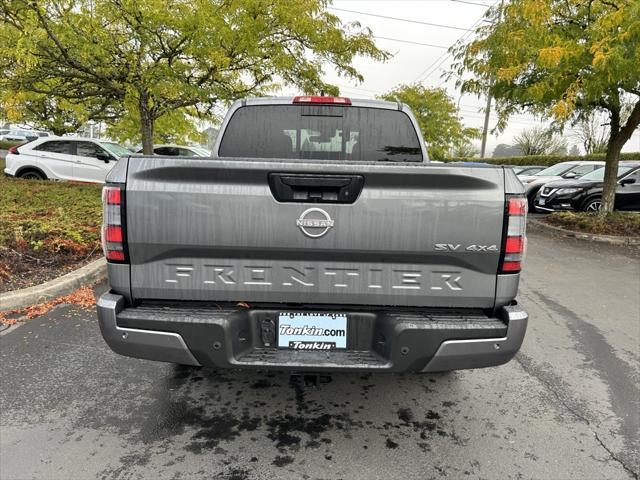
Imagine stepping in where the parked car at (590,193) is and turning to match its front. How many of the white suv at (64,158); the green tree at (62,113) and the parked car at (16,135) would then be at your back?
0

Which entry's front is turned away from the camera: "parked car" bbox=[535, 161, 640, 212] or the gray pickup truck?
the gray pickup truck

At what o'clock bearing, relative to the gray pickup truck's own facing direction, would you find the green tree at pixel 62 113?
The green tree is roughly at 11 o'clock from the gray pickup truck.

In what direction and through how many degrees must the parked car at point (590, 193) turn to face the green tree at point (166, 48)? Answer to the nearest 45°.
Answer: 0° — it already faces it

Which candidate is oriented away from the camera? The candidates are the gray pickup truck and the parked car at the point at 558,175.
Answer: the gray pickup truck

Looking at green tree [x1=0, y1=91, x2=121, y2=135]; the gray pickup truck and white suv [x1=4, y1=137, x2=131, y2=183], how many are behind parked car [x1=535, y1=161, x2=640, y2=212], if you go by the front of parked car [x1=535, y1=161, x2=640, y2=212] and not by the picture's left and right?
0

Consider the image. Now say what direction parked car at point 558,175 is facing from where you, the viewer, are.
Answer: facing the viewer and to the left of the viewer

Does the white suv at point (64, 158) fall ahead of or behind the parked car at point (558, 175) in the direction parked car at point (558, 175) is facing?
ahead

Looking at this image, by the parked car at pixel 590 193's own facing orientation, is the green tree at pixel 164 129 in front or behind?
in front

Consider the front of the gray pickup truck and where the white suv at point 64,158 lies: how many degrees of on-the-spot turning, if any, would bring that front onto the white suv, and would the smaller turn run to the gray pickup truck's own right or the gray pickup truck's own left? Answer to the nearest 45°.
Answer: approximately 45° to the gray pickup truck's own left

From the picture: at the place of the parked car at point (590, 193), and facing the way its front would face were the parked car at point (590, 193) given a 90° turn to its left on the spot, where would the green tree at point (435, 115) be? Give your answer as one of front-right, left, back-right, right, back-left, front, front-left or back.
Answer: back

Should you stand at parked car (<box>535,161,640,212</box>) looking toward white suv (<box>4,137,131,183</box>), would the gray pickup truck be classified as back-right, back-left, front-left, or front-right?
front-left

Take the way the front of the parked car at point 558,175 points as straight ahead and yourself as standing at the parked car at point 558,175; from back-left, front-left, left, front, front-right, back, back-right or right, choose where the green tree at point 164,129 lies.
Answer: front-right

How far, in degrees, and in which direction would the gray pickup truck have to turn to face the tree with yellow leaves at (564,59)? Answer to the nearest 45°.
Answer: approximately 45° to its right

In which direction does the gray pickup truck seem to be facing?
away from the camera
